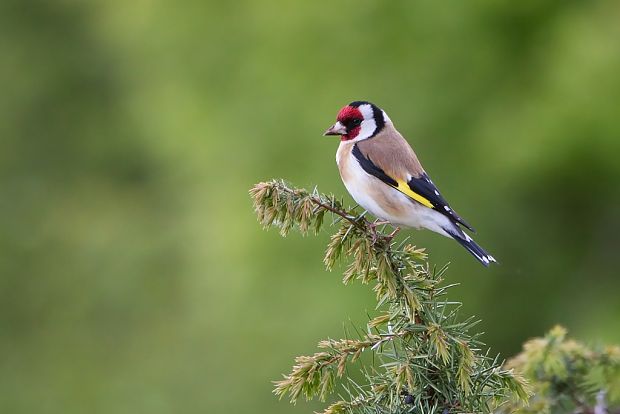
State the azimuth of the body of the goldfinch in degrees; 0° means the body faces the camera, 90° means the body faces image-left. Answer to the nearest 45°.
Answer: approximately 90°
